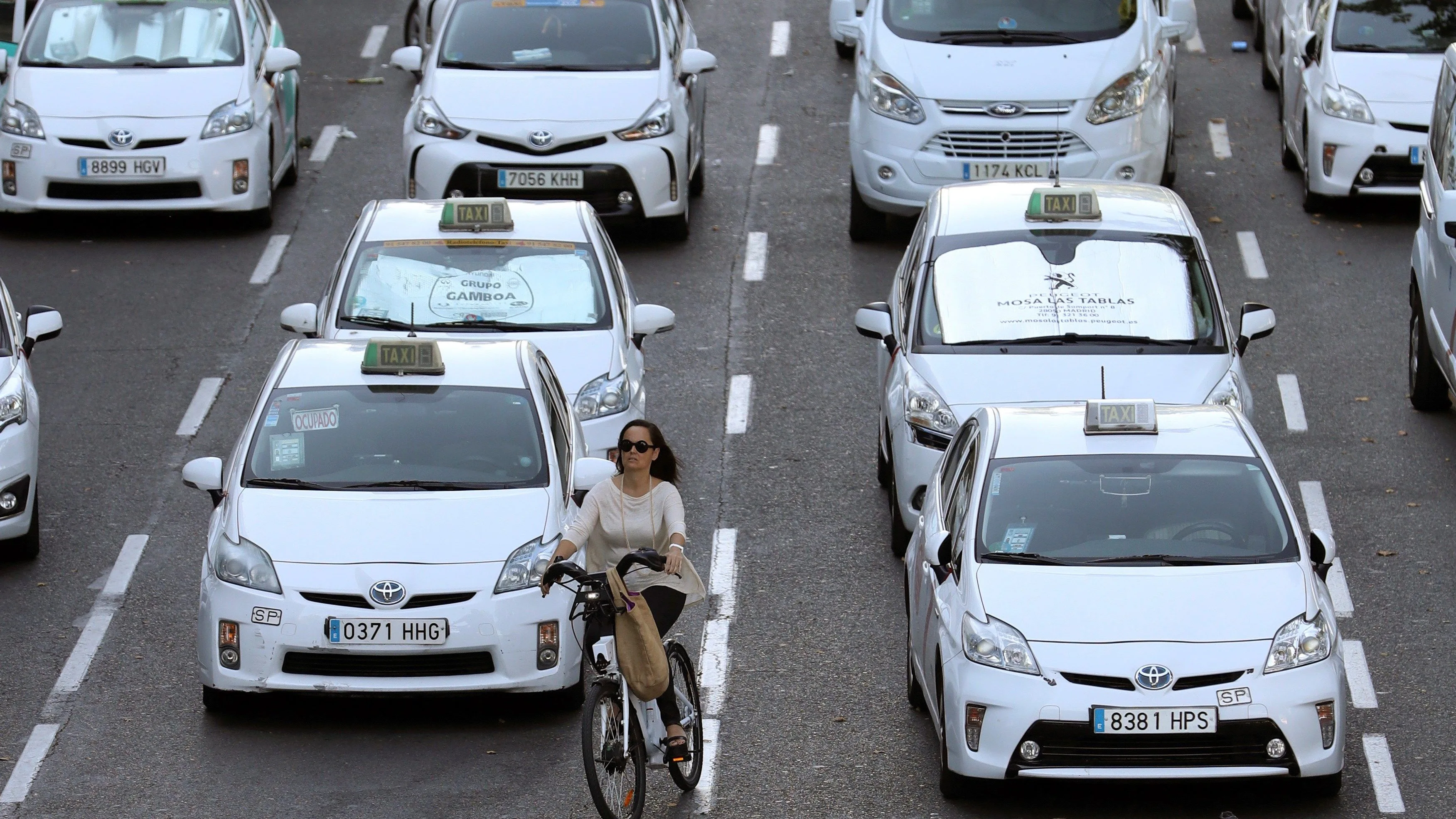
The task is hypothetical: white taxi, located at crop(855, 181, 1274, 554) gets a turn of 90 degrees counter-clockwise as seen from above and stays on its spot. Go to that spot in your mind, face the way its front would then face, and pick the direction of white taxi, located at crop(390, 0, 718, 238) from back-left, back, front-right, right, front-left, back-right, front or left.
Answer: back-left

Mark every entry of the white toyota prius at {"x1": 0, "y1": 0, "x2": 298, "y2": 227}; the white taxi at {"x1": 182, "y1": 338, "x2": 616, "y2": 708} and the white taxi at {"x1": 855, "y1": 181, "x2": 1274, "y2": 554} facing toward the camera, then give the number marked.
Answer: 3

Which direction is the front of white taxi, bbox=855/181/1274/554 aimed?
toward the camera

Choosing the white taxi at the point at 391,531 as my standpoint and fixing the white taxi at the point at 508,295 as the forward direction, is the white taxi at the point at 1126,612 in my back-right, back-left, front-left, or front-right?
back-right

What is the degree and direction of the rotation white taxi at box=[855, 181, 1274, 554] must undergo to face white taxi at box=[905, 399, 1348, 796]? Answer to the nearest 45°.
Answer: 0° — it already faces it

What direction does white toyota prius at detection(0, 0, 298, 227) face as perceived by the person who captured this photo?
facing the viewer

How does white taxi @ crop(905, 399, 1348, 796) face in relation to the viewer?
toward the camera

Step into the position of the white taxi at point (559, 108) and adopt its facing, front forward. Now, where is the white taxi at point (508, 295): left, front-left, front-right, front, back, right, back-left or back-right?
front

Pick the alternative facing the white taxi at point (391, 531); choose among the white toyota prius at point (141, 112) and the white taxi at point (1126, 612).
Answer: the white toyota prius

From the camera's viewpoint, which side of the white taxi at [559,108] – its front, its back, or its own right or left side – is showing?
front

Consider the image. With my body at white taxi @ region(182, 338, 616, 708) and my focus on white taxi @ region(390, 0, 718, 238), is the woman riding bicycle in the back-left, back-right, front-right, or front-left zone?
back-right

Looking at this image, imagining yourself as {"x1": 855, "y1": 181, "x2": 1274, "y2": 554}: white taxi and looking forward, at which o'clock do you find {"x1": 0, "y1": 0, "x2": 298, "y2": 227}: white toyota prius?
The white toyota prius is roughly at 4 o'clock from the white taxi.

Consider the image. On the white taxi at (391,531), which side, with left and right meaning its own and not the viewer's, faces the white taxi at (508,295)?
back

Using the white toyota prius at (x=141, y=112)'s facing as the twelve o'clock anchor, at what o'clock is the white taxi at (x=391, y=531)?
The white taxi is roughly at 12 o'clock from the white toyota prius.

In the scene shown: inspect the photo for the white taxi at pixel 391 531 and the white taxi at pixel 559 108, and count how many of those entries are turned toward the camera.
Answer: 2

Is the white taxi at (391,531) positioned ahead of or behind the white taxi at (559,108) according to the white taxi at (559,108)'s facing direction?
ahead

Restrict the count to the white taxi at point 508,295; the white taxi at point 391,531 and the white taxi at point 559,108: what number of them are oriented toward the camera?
3

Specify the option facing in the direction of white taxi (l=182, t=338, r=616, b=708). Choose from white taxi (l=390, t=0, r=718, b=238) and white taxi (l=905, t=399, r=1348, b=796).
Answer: white taxi (l=390, t=0, r=718, b=238)
